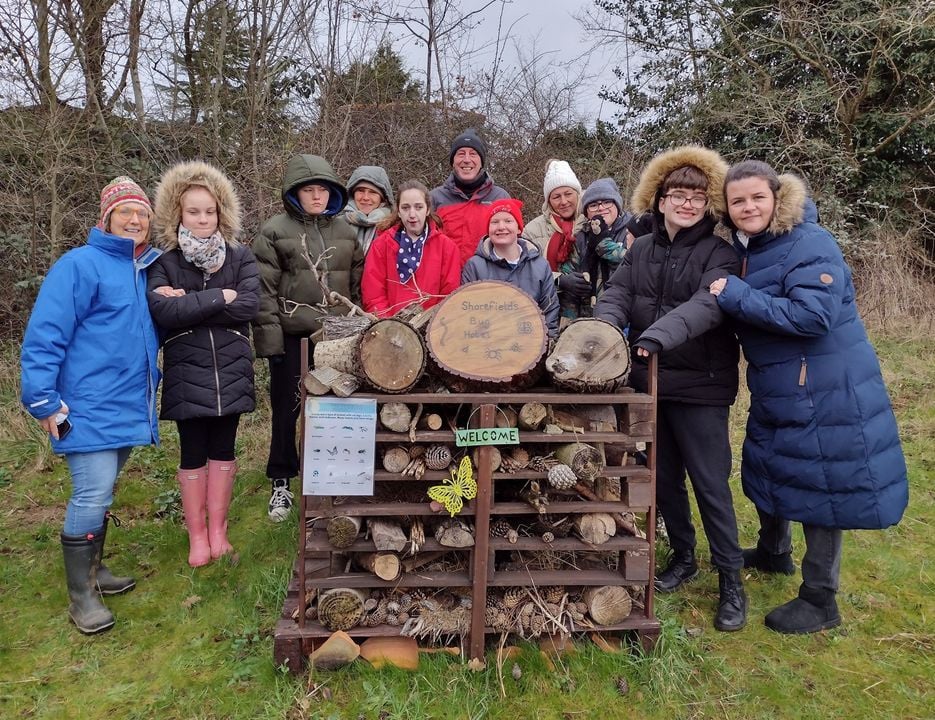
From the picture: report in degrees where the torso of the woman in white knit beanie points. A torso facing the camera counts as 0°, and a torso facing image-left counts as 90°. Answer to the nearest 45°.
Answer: approximately 0°

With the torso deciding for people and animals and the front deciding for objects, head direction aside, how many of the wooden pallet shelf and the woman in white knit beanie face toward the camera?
2

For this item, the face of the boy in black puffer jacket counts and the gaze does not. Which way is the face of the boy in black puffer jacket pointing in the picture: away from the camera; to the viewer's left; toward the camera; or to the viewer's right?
toward the camera

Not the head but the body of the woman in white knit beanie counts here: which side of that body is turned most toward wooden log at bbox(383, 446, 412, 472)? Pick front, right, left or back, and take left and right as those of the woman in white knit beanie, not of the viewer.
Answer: front

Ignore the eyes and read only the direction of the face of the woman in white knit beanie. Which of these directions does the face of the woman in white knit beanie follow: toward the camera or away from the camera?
toward the camera

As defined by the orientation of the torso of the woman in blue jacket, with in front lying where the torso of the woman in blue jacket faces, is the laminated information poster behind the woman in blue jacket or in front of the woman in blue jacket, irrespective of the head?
in front

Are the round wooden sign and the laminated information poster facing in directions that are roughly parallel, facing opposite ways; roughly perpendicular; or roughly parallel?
roughly parallel

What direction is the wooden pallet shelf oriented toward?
toward the camera

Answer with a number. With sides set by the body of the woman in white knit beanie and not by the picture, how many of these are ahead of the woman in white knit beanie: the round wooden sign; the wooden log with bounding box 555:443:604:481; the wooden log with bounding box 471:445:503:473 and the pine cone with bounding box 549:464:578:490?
4

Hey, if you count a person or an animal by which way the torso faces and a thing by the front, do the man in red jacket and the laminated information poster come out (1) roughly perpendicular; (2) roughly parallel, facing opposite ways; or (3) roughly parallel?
roughly parallel

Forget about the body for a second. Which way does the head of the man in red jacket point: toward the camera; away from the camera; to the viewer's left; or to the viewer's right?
toward the camera

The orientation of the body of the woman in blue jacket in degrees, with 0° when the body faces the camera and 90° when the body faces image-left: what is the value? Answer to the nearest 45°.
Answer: approximately 315°

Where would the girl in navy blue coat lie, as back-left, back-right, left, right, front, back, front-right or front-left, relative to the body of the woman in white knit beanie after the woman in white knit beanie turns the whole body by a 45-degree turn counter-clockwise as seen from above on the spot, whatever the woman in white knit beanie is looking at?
front

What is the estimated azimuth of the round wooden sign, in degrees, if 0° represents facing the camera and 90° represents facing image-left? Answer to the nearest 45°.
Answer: approximately 0°
